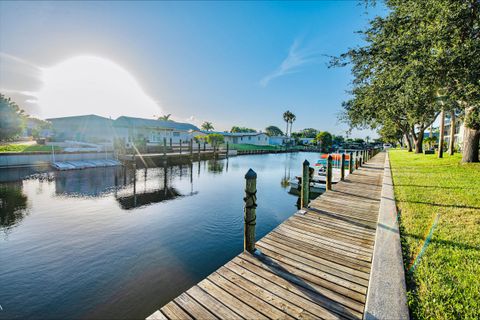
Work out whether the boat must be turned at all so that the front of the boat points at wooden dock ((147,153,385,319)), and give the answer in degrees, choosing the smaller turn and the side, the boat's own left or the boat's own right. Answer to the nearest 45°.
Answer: approximately 135° to the boat's own right

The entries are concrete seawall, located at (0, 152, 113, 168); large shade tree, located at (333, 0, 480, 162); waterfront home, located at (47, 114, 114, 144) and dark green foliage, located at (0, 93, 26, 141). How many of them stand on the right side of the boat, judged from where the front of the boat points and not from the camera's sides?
1

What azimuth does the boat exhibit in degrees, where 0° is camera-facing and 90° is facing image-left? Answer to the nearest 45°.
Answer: approximately 225°

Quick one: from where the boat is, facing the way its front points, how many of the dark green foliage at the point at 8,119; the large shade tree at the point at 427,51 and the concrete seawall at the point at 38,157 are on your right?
1

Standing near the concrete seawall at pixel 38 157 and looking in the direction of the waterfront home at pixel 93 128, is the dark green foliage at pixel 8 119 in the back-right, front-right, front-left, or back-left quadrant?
front-left

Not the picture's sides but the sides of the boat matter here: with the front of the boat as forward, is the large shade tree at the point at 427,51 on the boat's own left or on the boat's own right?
on the boat's own right

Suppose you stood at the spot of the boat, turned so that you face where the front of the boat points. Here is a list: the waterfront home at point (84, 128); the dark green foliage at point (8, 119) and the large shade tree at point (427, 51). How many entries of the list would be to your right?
1

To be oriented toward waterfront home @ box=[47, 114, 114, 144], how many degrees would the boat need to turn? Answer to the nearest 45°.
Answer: approximately 135° to its left

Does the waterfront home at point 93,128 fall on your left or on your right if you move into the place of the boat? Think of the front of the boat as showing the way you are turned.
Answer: on your left

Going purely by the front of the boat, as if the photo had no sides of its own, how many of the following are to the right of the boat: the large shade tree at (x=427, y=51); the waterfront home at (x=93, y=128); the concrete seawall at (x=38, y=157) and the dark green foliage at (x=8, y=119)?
1
